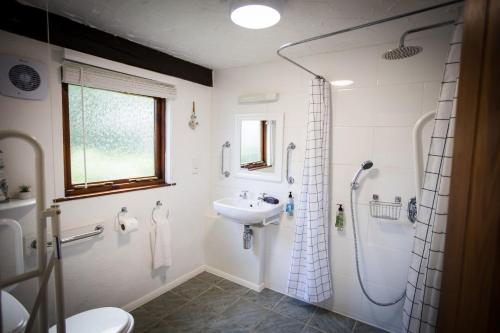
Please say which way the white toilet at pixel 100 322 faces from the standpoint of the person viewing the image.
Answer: facing to the right of the viewer

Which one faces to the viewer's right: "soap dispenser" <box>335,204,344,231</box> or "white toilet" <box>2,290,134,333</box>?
the white toilet

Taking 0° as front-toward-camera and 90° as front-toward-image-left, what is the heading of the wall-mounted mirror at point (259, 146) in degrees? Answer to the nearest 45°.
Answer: approximately 45°

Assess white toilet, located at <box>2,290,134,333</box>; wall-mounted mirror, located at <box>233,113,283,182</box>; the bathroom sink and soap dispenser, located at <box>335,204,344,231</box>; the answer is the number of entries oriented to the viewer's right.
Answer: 1

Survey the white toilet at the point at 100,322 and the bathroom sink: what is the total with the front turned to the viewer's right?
1

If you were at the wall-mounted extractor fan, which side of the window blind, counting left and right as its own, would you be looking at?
right

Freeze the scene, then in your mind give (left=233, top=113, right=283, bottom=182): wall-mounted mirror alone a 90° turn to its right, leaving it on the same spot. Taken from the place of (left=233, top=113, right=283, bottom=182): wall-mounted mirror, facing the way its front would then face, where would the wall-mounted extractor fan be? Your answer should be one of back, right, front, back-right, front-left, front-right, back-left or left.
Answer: left

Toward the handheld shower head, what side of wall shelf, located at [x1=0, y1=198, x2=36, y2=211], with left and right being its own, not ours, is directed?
front

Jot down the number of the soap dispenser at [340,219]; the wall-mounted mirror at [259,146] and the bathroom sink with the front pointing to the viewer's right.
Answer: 0

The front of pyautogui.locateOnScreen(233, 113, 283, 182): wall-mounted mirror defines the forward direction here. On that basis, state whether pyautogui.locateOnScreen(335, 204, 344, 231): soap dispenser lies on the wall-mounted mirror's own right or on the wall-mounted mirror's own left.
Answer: on the wall-mounted mirror's own left

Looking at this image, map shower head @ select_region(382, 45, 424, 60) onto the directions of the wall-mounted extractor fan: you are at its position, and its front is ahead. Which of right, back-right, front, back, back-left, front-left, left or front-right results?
front

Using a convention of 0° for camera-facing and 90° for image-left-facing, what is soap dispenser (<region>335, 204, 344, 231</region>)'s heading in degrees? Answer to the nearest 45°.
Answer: approximately 45°

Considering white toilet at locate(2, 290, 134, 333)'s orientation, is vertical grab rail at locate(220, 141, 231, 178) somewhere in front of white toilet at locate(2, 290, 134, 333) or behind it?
in front

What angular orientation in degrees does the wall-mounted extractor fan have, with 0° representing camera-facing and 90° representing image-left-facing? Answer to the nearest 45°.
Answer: approximately 315°

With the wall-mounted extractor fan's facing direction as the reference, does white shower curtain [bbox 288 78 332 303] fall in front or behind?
in front
